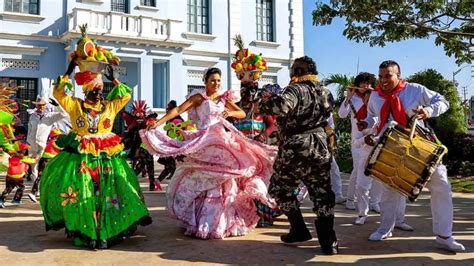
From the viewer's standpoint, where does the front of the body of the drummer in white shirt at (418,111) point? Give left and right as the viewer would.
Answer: facing the viewer and to the left of the viewer

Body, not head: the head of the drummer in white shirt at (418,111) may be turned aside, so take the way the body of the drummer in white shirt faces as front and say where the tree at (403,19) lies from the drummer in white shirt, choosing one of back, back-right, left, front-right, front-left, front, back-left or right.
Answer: back-right

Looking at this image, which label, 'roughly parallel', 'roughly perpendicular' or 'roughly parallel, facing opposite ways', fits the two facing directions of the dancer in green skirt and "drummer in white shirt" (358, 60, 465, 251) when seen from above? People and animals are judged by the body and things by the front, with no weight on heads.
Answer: roughly perpendicular

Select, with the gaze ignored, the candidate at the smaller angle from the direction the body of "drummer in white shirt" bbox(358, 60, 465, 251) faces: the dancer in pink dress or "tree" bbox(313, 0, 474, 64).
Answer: the dancer in pink dress

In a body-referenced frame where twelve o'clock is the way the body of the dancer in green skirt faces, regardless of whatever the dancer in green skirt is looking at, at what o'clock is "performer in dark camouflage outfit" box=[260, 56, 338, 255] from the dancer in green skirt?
The performer in dark camouflage outfit is roughly at 10 o'clock from the dancer in green skirt.

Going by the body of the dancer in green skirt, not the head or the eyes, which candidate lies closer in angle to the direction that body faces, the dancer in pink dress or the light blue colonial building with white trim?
the dancer in pink dress

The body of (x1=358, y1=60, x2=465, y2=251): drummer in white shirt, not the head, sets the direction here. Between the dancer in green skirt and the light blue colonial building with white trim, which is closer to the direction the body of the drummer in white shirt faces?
the dancer in green skirt

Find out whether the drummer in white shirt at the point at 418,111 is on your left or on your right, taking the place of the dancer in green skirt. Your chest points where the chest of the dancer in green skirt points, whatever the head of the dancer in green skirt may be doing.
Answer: on your left

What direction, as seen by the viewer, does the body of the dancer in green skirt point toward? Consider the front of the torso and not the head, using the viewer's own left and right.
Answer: facing the viewer

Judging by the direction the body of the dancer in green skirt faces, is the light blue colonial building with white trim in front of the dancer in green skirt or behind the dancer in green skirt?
behind

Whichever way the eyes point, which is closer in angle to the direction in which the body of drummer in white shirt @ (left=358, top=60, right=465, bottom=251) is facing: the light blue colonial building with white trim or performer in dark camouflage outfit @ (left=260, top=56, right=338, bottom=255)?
the performer in dark camouflage outfit

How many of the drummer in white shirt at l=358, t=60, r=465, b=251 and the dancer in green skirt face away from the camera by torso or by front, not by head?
0

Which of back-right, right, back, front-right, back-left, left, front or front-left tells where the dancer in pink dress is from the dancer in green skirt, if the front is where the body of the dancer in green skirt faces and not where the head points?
left

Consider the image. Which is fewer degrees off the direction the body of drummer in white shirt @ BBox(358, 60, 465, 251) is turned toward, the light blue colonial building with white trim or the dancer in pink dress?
the dancer in pink dress

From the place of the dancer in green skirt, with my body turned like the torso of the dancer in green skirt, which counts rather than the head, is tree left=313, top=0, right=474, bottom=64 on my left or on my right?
on my left
